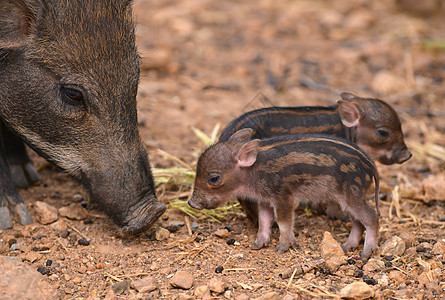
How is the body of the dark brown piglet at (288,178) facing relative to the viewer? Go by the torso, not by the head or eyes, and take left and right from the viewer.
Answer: facing to the left of the viewer

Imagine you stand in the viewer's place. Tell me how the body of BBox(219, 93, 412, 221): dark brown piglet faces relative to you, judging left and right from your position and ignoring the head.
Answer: facing to the right of the viewer

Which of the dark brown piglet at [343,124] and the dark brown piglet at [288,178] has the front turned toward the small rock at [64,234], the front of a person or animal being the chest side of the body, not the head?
the dark brown piglet at [288,178]

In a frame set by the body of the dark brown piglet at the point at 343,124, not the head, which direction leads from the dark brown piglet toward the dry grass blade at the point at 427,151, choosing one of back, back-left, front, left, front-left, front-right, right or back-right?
front-left

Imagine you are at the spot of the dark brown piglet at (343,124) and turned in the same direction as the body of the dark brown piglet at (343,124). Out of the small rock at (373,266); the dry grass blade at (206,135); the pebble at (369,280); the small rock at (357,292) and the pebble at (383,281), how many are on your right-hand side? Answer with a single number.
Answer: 4

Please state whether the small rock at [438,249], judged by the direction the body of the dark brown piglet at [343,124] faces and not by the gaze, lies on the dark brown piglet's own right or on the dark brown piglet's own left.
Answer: on the dark brown piglet's own right

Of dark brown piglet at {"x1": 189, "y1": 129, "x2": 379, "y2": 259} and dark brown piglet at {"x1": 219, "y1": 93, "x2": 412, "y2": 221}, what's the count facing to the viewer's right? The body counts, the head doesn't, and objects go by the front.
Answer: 1

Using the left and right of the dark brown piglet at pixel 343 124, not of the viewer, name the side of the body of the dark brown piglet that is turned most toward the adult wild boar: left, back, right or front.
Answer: back

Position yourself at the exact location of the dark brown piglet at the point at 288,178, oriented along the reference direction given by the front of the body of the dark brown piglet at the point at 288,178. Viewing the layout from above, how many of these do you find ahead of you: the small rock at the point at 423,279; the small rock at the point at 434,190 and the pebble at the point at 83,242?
1

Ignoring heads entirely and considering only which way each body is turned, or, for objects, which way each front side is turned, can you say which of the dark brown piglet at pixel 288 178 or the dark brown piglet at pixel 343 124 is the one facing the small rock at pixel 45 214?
the dark brown piglet at pixel 288 178

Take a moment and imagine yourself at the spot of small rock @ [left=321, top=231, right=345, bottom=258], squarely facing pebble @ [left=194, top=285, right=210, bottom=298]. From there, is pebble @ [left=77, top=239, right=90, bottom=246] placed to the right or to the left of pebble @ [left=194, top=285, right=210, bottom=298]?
right

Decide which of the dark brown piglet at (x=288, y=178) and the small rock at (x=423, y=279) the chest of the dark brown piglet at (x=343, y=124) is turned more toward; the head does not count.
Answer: the small rock

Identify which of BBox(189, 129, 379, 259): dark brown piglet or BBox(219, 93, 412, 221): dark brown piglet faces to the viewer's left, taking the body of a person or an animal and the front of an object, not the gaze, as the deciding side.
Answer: BBox(189, 129, 379, 259): dark brown piglet

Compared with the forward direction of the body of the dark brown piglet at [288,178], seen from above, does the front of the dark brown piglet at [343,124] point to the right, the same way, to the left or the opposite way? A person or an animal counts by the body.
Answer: the opposite way

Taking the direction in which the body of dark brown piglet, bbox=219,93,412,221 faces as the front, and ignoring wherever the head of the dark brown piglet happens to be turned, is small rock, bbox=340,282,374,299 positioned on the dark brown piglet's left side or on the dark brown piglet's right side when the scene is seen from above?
on the dark brown piglet's right side

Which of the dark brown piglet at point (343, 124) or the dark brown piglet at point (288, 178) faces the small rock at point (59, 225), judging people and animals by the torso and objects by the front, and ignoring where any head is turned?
the dark brown piglet at point (288, 178)

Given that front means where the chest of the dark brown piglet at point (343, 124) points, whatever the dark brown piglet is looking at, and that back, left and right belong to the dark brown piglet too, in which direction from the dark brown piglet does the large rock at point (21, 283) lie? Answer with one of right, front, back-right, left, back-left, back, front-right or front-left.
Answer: back-right

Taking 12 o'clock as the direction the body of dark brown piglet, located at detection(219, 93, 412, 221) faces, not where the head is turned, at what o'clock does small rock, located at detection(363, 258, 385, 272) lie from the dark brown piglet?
The small rock is roughly at 3 o'clock from the dark brown piglet.
